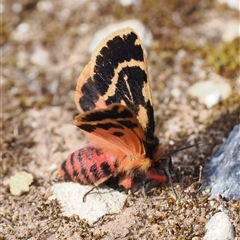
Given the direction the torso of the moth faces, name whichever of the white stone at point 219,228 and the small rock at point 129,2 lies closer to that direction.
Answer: the white stone

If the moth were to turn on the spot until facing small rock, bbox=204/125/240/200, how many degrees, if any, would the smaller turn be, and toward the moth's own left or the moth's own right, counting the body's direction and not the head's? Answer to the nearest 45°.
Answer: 0° — it already faces it

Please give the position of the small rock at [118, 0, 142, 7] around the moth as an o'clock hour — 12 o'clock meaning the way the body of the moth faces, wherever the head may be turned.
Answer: The small rock is roughly at 9 o'clock from the moth.

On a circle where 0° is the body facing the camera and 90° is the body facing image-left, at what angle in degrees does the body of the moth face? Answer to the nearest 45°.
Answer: approximately 270°

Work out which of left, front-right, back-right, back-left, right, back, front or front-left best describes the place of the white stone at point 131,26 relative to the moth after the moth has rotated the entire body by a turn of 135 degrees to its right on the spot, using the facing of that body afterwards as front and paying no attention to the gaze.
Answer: back-right

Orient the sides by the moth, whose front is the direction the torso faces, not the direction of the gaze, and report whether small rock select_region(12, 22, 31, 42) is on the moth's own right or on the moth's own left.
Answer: on the moth's own left

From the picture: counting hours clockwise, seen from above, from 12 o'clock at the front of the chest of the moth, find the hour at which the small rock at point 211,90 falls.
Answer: The small rock is roughly at 10 o'clock from the moth.
